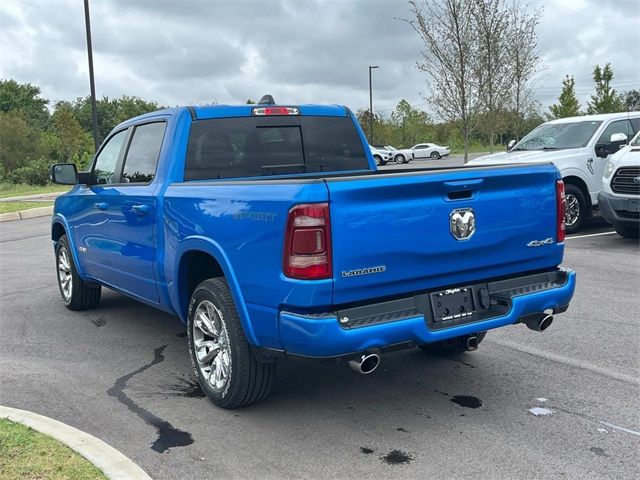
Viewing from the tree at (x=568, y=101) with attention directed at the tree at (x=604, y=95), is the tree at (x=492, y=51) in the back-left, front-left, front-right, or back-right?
back-right

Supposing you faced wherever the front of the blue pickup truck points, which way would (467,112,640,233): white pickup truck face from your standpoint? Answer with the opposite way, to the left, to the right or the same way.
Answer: to the left

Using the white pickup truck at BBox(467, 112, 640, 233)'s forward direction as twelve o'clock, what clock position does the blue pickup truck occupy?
The blue pickup truck is roughly at 11 o'clock from the white pickup truck.

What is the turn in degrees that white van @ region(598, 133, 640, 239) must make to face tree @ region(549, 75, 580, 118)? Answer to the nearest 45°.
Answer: approximately 135° to its right

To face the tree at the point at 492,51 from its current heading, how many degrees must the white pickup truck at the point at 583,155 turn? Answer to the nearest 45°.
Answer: approximately 135° to its right

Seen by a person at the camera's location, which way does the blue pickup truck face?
facing away from the viewer and to the left of the viewer

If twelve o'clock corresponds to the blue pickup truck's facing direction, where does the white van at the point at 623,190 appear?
The white van is roughly at 3 o'clock from the blue pickup truck.
